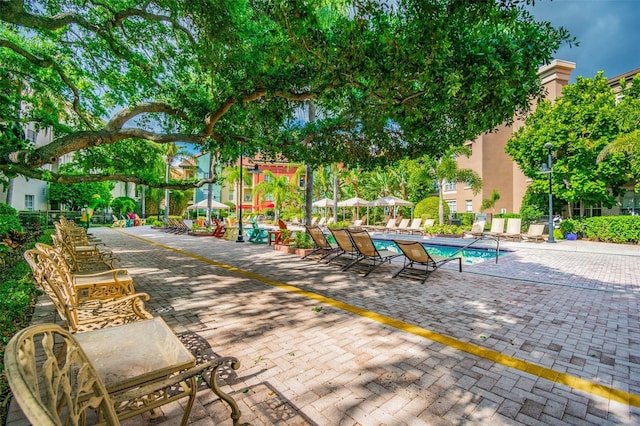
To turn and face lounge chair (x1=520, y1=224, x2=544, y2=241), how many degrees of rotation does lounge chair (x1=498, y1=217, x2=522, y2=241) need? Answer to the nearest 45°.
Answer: approximately 135° to its left

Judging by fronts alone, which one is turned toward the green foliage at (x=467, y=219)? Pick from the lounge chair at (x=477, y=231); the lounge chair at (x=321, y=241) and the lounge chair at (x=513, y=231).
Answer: the lounge chair at (x=321, y=241)

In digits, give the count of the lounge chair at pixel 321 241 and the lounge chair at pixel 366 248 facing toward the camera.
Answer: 0

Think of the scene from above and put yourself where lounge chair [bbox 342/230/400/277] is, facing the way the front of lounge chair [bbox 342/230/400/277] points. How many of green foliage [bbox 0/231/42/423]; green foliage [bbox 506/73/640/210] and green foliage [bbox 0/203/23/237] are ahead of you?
1

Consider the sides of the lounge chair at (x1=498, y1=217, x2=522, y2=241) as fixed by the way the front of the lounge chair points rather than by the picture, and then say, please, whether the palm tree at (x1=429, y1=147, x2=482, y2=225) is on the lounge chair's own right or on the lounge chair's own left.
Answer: on the lounge chair's own right

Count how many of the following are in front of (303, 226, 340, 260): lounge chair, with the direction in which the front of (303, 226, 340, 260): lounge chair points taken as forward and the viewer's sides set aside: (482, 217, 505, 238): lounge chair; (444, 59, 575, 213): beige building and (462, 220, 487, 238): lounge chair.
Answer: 3

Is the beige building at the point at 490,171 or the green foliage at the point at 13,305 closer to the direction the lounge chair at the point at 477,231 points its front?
the green foliage
